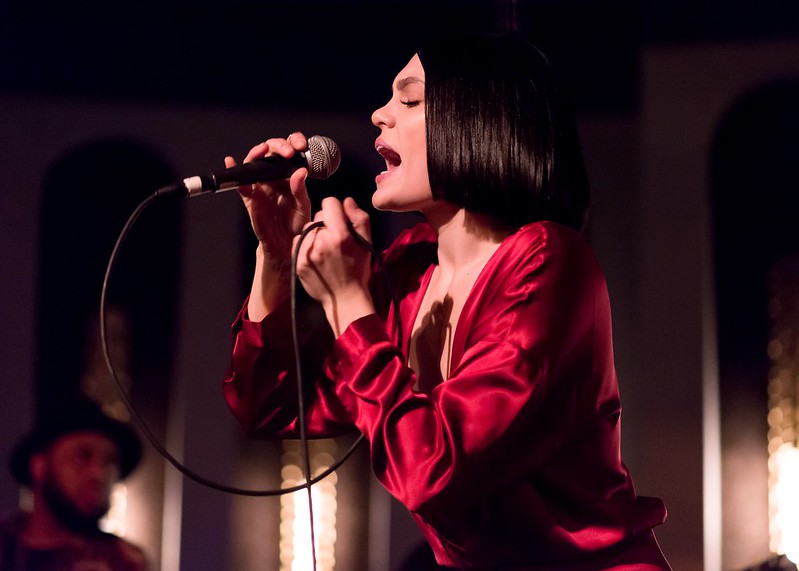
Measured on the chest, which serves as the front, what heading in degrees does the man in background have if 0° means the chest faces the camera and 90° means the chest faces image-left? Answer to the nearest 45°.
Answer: approximately 315°
